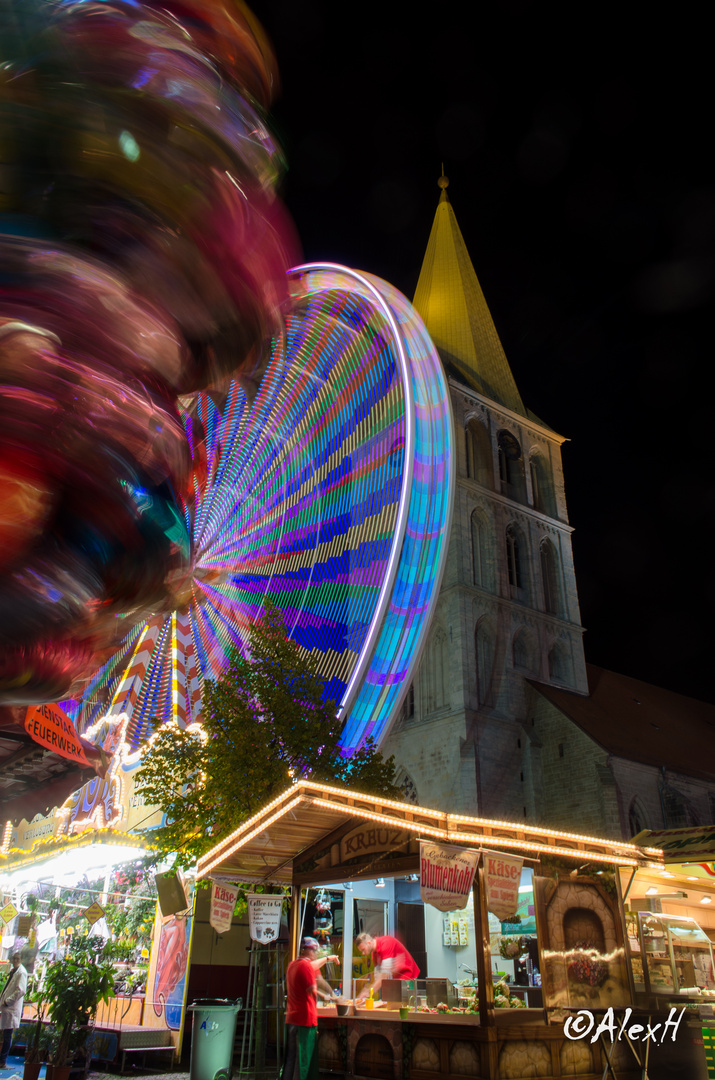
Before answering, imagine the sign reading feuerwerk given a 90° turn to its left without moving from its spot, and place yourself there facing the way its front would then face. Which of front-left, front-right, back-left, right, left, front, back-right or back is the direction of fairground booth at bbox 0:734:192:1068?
front-left

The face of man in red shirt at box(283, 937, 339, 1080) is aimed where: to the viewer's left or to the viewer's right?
to the viewer's right

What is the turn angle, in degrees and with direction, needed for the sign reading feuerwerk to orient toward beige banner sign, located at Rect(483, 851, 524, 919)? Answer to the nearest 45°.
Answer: approximately 45° to its left

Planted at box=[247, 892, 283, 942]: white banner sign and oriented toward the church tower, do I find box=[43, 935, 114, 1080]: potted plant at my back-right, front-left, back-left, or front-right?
back-left

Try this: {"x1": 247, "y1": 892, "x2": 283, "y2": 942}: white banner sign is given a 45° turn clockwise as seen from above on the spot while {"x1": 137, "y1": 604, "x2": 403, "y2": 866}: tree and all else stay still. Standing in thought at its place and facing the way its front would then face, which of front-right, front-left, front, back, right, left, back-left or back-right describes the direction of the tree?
back-right

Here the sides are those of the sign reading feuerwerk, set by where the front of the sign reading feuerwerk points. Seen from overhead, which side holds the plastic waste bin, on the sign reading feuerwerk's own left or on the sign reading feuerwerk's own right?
on the sign reading feuerwerk's own left
